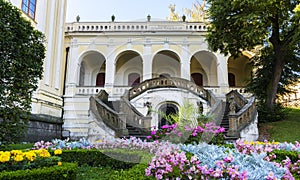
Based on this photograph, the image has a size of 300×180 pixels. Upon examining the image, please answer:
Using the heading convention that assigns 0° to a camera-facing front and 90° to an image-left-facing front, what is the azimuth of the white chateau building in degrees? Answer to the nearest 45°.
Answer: approximately 0°

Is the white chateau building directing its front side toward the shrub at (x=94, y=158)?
yes

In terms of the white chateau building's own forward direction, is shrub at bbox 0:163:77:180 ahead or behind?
ahead

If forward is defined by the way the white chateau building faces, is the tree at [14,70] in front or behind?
in front
